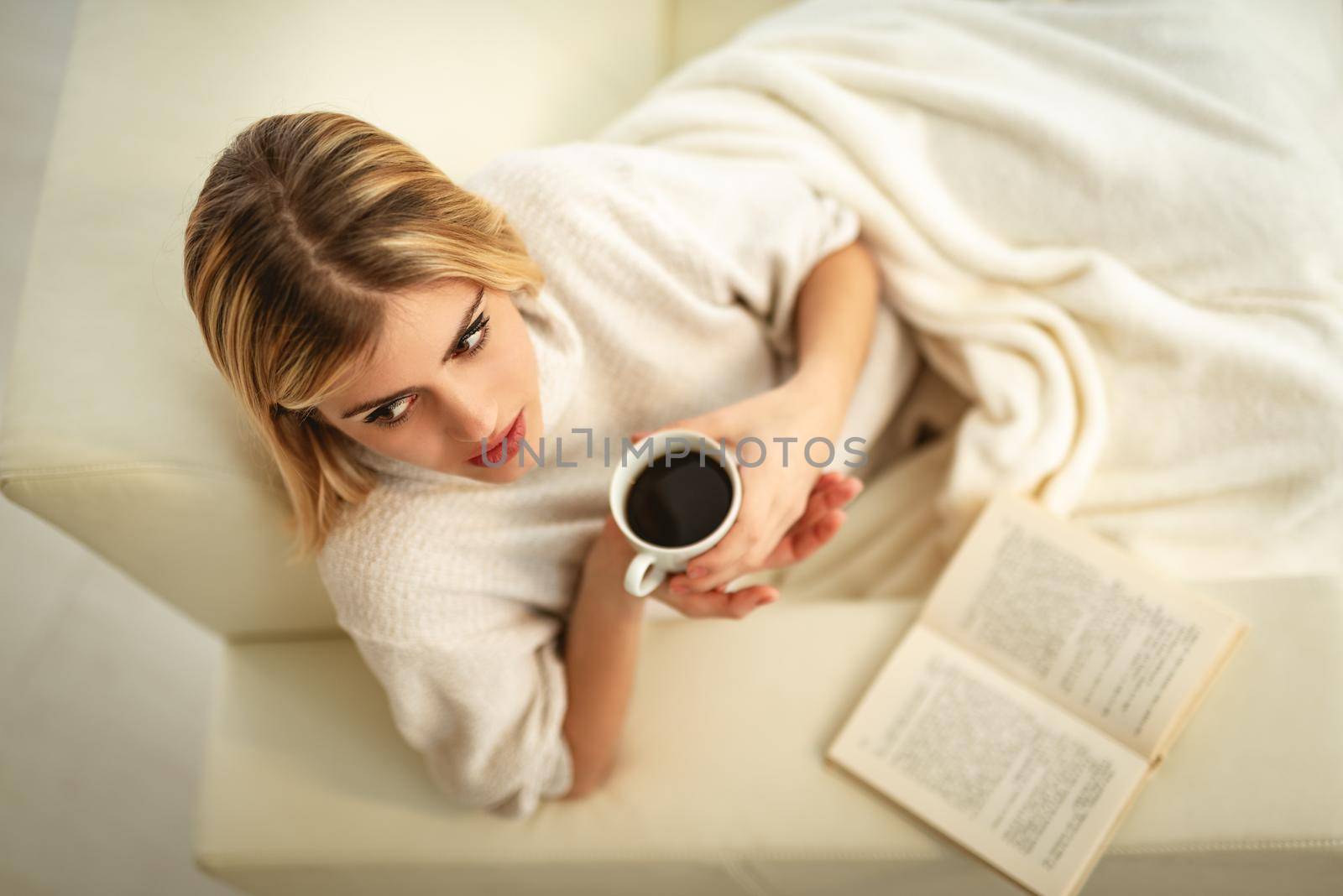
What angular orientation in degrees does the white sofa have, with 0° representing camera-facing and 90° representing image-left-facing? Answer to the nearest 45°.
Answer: approximately 0°
